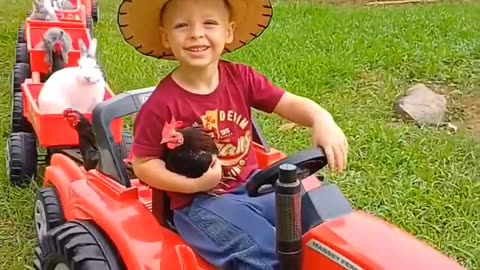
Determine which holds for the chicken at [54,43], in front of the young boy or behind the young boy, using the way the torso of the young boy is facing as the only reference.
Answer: behind

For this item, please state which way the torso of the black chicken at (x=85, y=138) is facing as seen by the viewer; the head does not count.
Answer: to the viewer's left

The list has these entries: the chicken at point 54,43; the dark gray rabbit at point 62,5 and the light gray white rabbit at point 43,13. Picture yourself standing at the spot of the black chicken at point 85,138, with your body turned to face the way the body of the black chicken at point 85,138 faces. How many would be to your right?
3

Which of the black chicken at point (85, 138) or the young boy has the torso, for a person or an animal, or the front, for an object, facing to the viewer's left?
the black chicken

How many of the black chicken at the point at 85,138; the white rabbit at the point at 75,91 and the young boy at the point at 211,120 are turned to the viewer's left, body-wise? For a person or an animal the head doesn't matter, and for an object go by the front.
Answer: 1

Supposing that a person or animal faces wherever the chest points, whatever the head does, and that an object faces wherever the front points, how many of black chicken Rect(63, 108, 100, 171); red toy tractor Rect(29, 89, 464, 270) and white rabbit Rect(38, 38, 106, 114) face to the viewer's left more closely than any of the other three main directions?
1

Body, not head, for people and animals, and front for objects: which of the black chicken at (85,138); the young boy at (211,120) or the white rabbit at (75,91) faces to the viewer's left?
the black chicken

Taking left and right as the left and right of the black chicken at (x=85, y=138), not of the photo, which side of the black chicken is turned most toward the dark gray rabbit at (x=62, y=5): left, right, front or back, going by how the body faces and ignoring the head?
right

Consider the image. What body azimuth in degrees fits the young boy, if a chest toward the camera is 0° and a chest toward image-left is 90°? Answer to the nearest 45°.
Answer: approximately 315°

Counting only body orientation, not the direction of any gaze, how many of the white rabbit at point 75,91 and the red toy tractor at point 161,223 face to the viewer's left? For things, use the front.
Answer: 0
